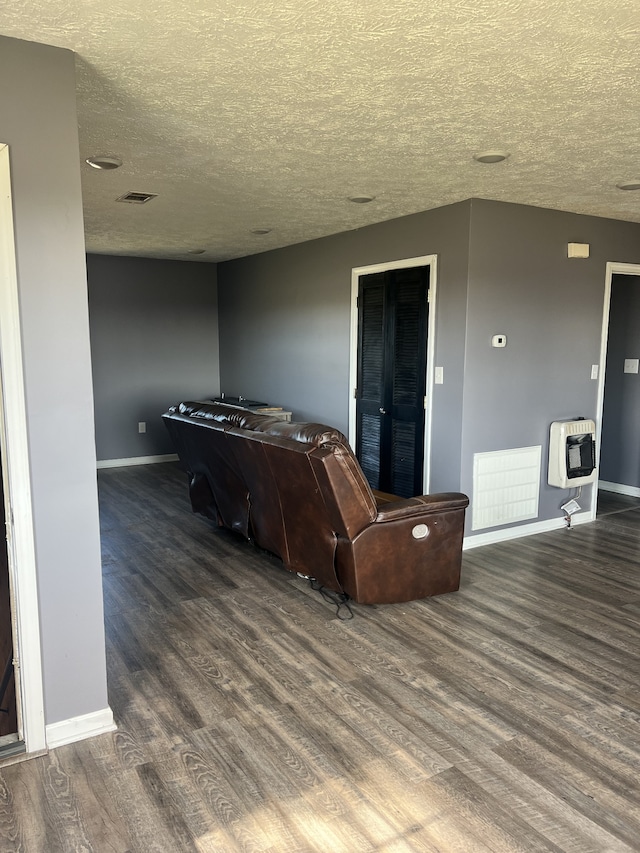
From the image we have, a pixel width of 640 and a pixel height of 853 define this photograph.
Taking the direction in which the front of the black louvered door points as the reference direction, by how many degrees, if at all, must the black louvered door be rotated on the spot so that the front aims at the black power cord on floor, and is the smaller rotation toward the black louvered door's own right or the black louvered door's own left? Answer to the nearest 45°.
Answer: approximately 45° to the black louvered door's own left

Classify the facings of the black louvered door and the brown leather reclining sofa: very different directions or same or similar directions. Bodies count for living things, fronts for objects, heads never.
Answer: very different directions

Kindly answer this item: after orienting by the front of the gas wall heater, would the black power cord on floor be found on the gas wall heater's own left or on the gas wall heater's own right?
on the gas wall heater's own right

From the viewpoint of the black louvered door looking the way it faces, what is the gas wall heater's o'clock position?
The gas wall heater is roughly at 8 o'clock from the black louvered door.

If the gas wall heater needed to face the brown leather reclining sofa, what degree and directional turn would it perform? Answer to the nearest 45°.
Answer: approximately 90° to its right

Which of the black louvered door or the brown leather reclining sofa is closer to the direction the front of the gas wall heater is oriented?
the brown leather reclining sofa

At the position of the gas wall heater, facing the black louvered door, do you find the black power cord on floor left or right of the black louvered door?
left

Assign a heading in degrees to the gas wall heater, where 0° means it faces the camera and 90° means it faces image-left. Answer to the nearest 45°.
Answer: approximately 315°

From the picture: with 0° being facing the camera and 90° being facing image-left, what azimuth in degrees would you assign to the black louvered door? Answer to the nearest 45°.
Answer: approximately 45°

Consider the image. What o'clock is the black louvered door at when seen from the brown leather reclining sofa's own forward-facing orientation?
The black louvered door is roughly at 11 o'clock from the brown leather reclining sofa.

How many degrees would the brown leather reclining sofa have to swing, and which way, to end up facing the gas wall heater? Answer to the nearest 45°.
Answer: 0° — it already faces it
